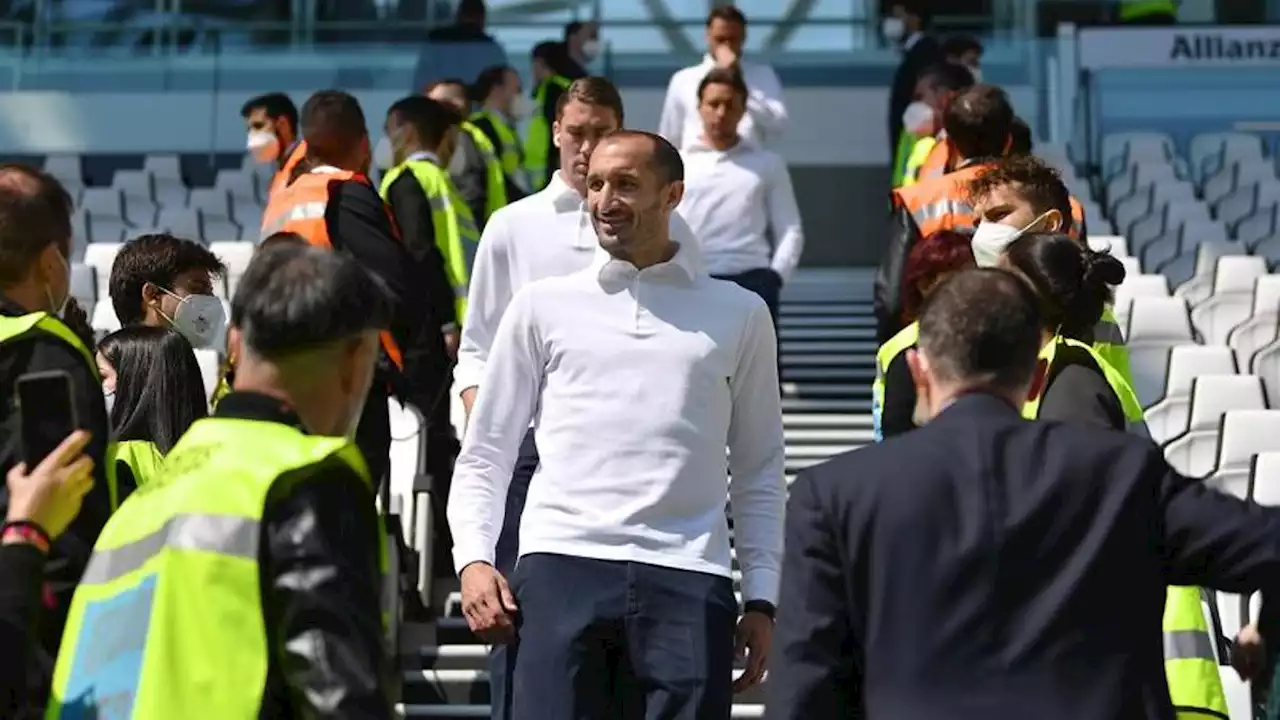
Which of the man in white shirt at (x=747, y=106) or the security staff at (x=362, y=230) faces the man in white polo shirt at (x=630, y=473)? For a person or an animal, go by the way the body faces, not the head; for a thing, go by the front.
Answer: the man in white shirt

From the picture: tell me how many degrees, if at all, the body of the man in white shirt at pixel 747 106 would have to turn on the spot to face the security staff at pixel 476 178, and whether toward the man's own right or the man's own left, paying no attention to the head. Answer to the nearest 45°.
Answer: approximately 45° to the man's own right

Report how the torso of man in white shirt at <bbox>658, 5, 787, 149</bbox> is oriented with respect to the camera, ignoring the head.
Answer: toward the camera

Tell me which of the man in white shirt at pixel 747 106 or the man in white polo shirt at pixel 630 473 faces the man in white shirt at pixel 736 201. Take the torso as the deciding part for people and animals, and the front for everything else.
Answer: the man in white shirt at pixel 747 106

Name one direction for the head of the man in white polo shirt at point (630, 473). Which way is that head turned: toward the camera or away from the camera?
toward the camera

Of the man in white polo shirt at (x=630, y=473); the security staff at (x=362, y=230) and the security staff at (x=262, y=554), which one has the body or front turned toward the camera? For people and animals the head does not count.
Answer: the man in white polo shirt

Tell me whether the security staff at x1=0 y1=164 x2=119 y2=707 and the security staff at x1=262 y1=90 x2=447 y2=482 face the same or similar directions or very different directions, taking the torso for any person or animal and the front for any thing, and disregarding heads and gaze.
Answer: same or similar directions

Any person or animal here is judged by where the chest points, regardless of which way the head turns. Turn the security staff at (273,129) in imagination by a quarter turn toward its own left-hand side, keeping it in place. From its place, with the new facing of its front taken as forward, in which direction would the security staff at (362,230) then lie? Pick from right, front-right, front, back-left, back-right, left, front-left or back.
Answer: front-right

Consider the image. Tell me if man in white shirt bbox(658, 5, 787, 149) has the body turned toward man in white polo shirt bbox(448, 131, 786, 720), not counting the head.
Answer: yes

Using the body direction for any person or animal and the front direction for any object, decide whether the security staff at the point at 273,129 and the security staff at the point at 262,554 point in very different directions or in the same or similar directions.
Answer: very different directions
